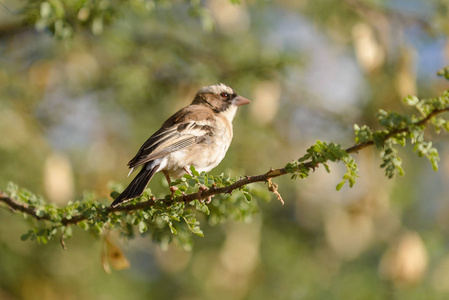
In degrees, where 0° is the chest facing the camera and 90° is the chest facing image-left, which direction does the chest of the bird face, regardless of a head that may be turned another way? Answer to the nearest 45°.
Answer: approximately 270°
